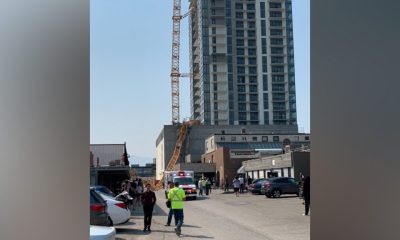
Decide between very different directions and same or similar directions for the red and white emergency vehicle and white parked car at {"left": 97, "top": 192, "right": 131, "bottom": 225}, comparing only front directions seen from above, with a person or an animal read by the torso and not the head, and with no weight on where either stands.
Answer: very different directions

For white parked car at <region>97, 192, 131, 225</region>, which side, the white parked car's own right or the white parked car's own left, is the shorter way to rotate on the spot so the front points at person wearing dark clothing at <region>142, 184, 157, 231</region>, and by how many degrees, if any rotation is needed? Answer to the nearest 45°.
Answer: approximately 135° to the white parked car's own right

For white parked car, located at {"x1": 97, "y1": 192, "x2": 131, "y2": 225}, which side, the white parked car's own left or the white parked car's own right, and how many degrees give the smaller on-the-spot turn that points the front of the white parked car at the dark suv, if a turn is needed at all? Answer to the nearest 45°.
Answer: approximately 90° to the white parked car's own right

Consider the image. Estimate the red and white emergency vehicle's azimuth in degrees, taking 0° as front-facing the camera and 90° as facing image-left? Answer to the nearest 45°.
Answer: approximately 315°

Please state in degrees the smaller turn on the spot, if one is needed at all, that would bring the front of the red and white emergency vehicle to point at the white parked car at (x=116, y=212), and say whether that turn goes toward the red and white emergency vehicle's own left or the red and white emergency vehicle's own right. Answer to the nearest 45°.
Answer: approximately 45° to the red and white emergency vehicle's own right

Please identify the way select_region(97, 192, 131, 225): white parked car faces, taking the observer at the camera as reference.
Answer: facing away from the viewer and to the left of the viewer

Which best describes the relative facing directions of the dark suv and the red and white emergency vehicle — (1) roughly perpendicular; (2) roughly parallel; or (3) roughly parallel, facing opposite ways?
roughly perpendicular
